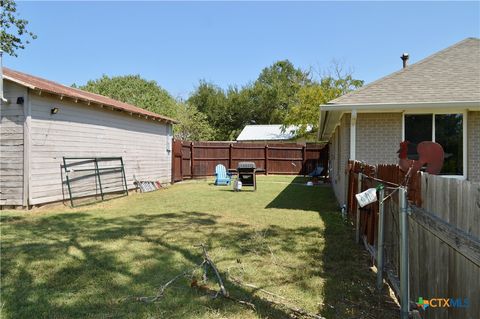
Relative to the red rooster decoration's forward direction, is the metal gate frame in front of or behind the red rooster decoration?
in front

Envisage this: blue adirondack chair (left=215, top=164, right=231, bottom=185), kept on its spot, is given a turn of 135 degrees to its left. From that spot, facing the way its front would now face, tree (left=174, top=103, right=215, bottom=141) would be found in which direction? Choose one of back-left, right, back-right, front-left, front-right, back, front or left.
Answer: front

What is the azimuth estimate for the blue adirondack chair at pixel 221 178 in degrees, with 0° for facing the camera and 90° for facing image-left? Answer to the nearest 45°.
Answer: approximately 315°

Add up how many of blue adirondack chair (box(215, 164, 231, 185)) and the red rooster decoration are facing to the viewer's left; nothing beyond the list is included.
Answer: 1

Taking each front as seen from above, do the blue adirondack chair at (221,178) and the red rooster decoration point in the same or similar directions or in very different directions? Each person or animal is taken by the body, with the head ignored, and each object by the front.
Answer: very different directions

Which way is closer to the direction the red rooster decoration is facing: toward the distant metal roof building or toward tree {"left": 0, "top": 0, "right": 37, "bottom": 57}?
the tree

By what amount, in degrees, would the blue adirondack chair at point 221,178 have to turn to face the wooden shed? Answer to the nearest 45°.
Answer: approximately 90° to its right

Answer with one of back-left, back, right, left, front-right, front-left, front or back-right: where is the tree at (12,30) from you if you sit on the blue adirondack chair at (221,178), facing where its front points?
back-right

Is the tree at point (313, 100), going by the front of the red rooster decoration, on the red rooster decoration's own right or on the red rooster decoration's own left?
on the red rooster decoration's own right

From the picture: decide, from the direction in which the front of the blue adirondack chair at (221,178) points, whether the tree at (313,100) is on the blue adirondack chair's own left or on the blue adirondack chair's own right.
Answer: on the blue adirondack chair's own left

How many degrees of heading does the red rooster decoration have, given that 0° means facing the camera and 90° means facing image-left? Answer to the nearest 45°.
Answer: approximately 90°

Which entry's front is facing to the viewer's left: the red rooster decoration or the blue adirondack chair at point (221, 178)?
the red rooster decoration

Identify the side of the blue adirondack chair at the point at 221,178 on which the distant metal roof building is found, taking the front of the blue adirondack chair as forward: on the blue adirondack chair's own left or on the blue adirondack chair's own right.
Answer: on the blue adirondack chair's own left
